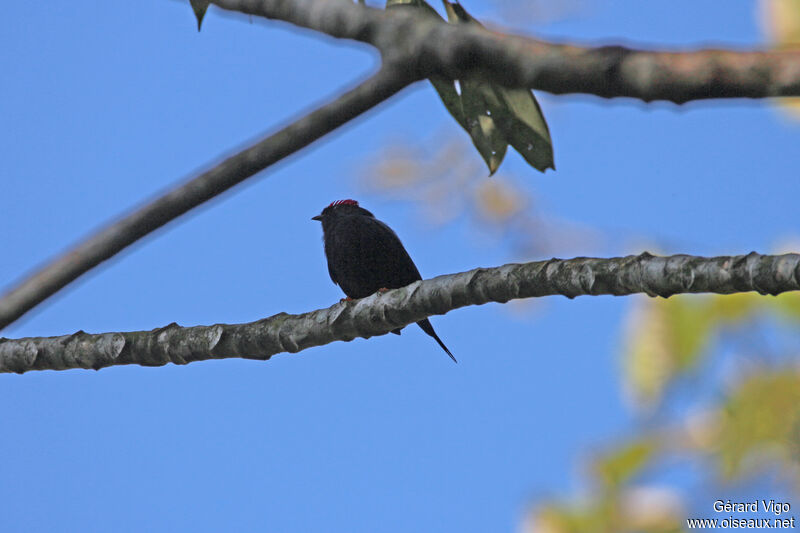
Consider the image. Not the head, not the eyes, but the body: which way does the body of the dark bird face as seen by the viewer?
to the viewer's left
